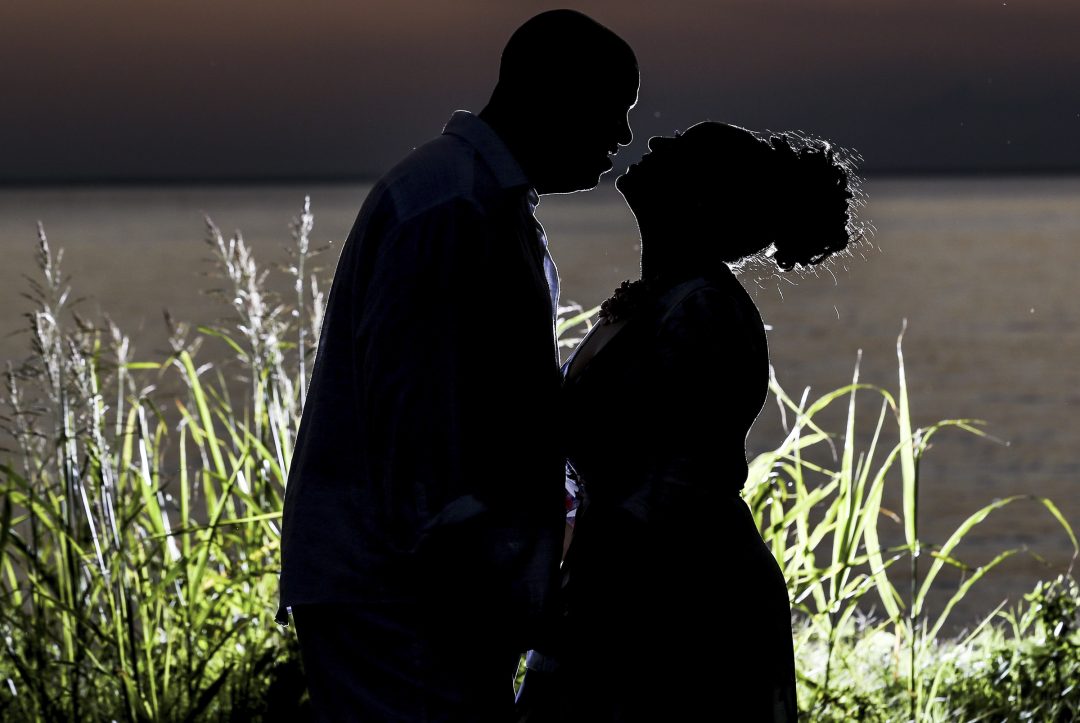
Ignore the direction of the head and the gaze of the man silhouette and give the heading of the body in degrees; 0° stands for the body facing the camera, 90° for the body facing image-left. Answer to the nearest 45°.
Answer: approximately 270°

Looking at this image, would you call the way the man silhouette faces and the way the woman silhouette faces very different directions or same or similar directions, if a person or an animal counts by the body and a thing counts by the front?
very different directions

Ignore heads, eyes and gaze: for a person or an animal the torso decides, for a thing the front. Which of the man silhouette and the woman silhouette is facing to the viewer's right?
the man silhouette

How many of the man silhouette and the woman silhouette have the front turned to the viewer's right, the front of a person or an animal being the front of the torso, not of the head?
1

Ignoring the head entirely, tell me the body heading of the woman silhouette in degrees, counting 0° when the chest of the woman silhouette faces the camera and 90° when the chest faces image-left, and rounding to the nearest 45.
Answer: approximately 90°
